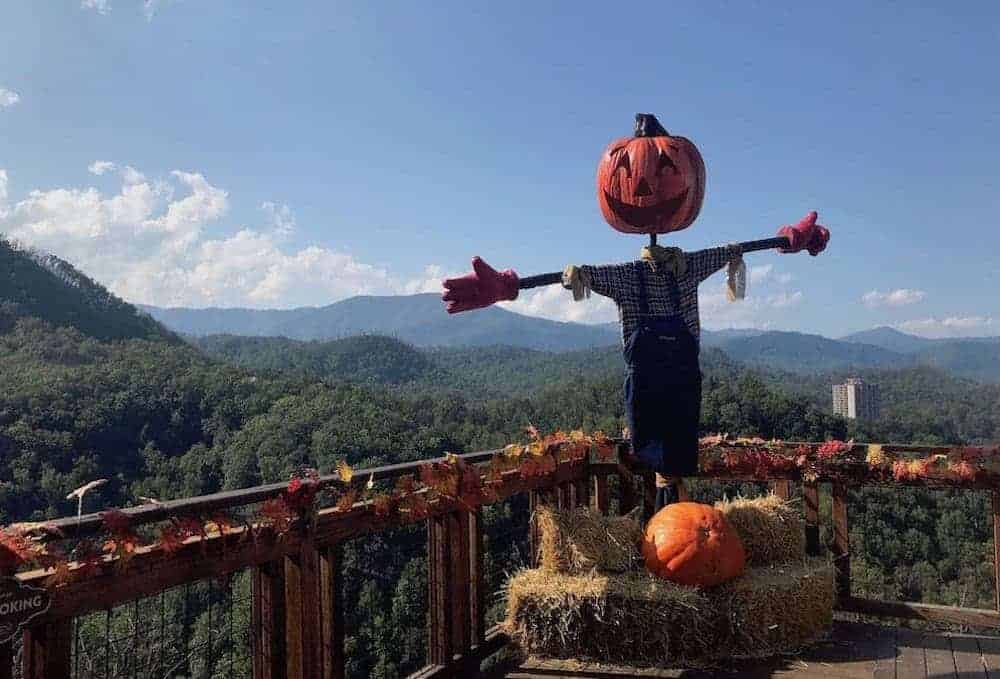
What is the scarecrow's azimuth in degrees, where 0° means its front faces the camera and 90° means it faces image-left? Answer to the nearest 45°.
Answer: approximately 0°
